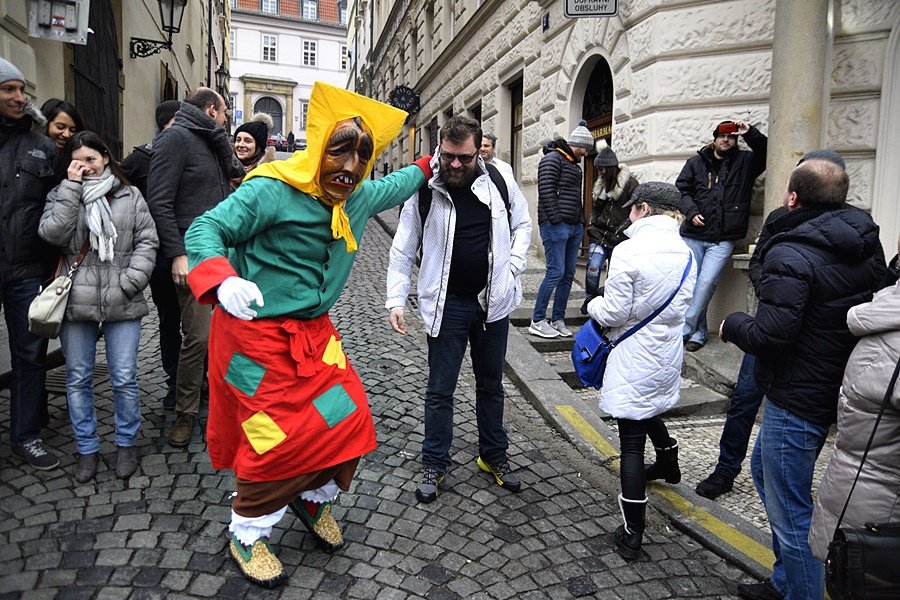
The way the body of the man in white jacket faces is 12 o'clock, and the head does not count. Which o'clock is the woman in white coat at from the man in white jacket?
The woman in white coat is roughly at 10 o'clock from the man in white jacket.

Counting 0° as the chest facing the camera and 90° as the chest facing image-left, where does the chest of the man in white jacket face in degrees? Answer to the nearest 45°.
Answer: approximately 0°

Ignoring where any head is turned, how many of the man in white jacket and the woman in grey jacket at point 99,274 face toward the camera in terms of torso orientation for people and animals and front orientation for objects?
2

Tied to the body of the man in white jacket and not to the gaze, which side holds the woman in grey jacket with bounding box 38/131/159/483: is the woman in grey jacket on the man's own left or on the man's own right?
on the man's own right

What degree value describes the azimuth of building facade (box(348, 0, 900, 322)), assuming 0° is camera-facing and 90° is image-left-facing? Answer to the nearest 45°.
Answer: approximately 45°

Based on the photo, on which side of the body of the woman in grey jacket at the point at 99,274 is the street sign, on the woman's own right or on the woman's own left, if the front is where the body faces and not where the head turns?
on the woman's own left

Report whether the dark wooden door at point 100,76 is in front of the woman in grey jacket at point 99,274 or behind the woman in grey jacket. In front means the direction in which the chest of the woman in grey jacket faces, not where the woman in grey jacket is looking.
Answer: behind

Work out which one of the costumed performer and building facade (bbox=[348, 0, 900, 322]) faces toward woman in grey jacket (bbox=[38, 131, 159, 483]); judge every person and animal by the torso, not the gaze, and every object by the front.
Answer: the building facade

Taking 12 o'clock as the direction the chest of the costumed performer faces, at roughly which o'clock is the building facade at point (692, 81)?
The building facade is roughly at 9 o'clock from the costumed performer.

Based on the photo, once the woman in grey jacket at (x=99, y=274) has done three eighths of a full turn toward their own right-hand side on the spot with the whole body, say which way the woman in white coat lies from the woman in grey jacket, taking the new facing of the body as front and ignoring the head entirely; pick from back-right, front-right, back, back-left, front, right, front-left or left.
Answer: back

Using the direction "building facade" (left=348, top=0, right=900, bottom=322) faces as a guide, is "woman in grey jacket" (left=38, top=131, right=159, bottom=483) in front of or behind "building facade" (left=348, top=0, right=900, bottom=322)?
in front

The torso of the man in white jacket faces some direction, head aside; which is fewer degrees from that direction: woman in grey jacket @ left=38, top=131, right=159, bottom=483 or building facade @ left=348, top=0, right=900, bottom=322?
the woman in grey jacket

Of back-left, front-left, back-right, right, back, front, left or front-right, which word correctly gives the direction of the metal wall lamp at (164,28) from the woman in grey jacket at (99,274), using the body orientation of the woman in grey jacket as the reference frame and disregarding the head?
back

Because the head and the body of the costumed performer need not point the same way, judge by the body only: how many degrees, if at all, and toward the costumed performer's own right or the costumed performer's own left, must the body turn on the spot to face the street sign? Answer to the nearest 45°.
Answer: approximately 90° to the costumed performer's own left

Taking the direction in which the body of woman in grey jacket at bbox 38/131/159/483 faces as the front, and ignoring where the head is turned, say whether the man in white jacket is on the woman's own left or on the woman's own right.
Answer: on the woman's own left
